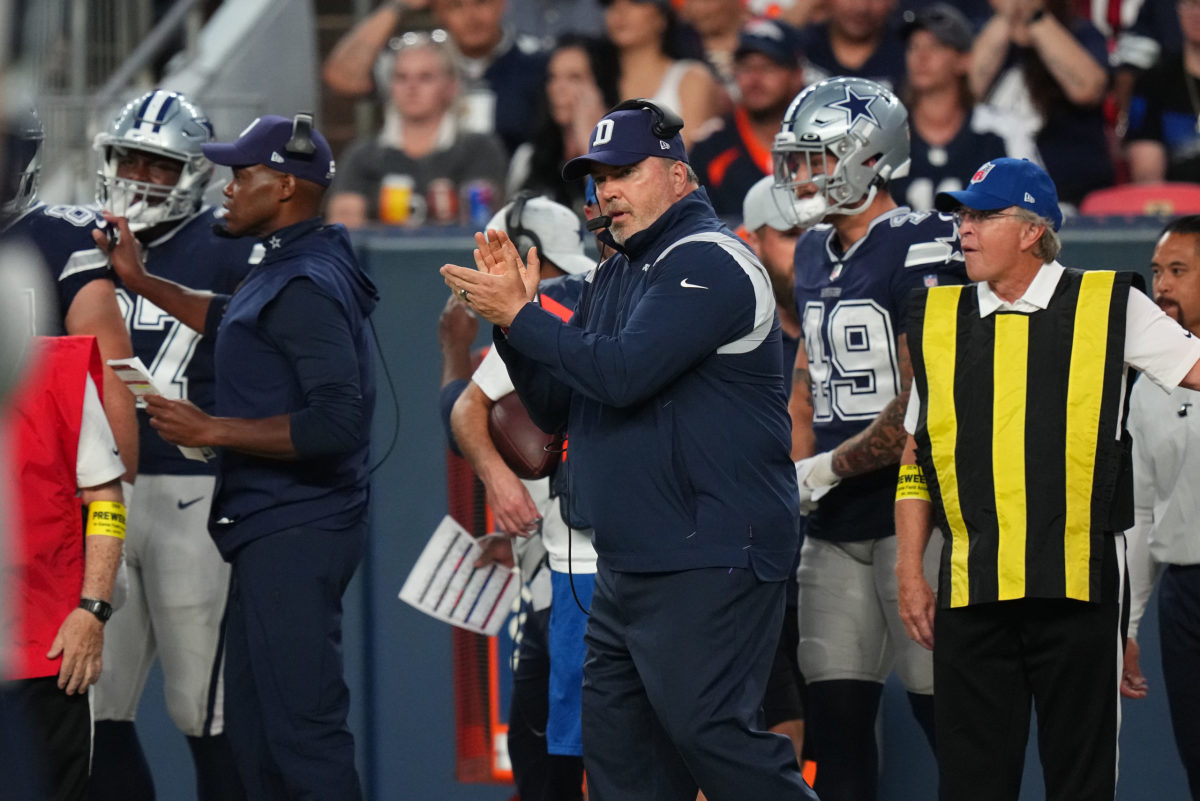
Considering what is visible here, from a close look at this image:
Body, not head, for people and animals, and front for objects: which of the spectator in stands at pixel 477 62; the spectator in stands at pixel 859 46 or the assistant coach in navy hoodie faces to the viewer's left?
the assistant coach in navy hoodie

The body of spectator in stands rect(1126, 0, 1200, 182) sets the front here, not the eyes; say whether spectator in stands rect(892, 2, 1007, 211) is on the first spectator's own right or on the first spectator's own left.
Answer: on the first spectator's own right

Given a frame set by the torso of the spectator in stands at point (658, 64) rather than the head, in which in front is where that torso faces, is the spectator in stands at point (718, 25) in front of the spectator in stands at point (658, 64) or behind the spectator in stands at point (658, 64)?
behind

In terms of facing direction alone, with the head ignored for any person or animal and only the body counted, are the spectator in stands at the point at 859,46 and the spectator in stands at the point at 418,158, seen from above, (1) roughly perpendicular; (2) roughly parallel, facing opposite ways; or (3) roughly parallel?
roughly parallel

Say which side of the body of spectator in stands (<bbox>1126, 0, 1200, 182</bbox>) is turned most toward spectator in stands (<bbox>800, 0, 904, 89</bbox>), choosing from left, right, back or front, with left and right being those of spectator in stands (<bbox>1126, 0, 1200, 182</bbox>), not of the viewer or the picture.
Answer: right

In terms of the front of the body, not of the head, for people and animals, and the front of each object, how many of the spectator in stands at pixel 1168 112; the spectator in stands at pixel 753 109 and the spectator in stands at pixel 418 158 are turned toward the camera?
3

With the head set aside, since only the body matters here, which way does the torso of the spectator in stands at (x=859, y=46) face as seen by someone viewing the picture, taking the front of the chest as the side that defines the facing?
toward the camera

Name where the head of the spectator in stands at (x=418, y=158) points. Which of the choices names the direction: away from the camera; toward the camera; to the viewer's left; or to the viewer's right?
toward the camera

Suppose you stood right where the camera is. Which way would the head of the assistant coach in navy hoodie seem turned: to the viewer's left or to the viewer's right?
to the viewer's left

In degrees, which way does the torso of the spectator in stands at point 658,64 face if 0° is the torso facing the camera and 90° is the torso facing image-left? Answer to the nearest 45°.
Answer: approximately 45°

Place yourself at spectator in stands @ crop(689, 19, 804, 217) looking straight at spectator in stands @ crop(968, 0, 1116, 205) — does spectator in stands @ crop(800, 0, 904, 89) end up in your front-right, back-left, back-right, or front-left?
front-left

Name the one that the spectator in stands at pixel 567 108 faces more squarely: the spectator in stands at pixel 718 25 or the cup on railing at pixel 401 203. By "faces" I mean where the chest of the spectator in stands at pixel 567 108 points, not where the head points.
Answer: the cup on railing

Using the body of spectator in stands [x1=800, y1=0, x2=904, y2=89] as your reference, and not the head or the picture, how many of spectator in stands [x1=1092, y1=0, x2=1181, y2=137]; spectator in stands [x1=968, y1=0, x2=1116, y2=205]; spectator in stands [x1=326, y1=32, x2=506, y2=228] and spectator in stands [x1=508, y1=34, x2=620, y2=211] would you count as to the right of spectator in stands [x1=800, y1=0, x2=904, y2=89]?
2

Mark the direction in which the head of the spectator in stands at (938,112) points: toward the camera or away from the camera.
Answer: toward the camera

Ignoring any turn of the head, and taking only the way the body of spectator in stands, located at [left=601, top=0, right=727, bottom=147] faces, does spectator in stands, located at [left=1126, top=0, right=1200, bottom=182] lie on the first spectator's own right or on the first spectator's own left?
on the first spectator's own left

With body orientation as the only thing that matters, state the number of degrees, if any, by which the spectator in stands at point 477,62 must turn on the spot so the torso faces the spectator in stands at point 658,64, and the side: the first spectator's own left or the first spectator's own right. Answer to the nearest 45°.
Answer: approximately 45° to the first spectator's own left

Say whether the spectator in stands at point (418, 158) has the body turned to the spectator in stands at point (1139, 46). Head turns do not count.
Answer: no

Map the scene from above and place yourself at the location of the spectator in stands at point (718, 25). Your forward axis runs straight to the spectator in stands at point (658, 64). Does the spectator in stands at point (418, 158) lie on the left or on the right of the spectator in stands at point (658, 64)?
right

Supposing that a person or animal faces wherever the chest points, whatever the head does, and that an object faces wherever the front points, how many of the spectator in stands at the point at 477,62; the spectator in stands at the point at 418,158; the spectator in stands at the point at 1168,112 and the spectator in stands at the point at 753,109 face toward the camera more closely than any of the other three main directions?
4
